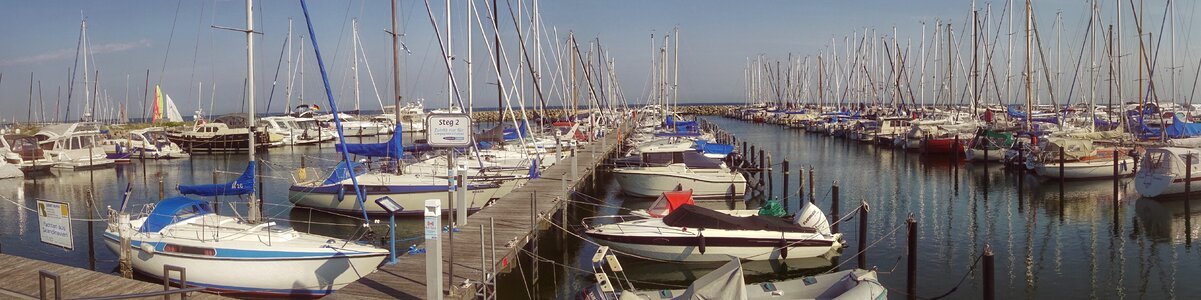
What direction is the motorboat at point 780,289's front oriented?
to the viewer's right

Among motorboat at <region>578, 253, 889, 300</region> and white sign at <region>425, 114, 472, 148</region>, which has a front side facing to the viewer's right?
the motorboat

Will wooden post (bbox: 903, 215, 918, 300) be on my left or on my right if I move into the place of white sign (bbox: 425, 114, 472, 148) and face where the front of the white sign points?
on my left
